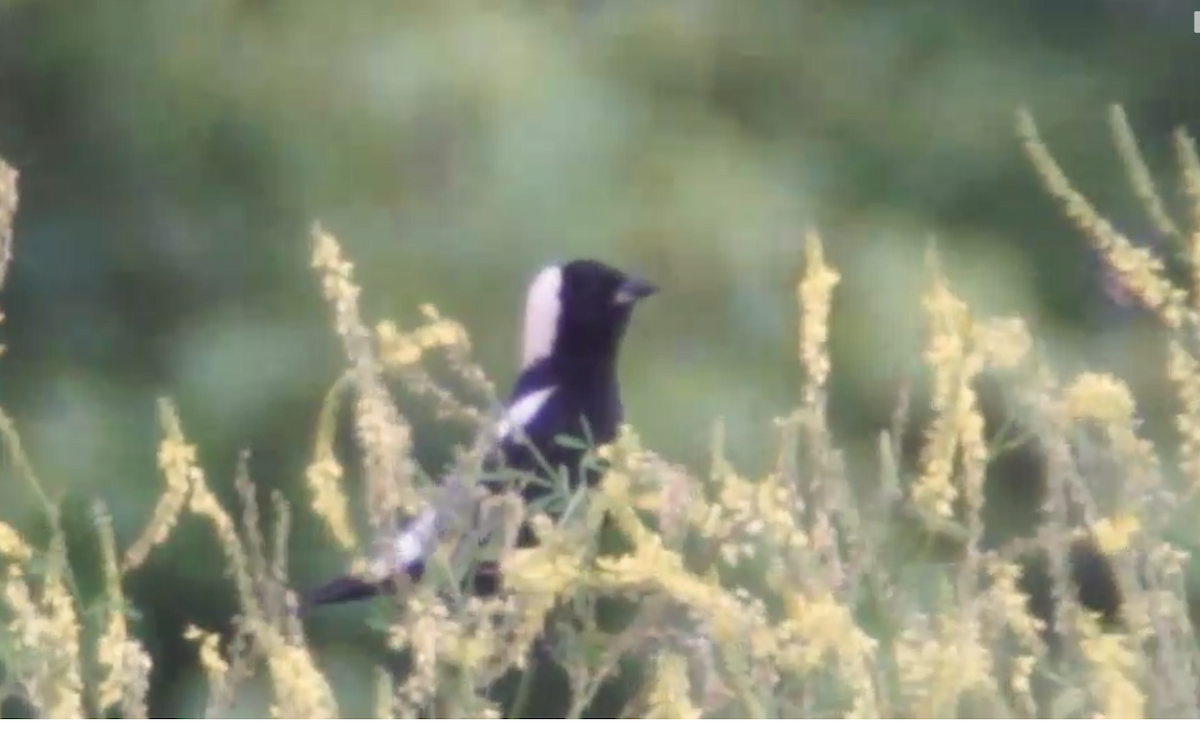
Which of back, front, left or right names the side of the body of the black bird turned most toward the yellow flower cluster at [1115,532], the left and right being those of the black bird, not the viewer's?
right

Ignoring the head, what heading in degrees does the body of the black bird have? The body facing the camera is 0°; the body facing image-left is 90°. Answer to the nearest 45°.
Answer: approximately 270°
